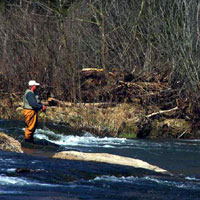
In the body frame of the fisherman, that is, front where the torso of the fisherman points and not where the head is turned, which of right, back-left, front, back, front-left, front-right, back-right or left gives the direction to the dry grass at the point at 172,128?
front-left

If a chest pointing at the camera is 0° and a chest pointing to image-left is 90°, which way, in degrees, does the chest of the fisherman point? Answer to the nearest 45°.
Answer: approximately 270°
